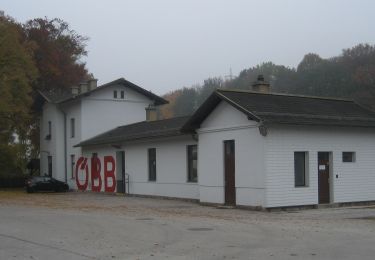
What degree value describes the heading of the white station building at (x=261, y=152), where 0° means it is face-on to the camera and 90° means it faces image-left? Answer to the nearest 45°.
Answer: approximately 45°

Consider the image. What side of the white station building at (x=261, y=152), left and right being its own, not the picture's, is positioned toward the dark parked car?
right
